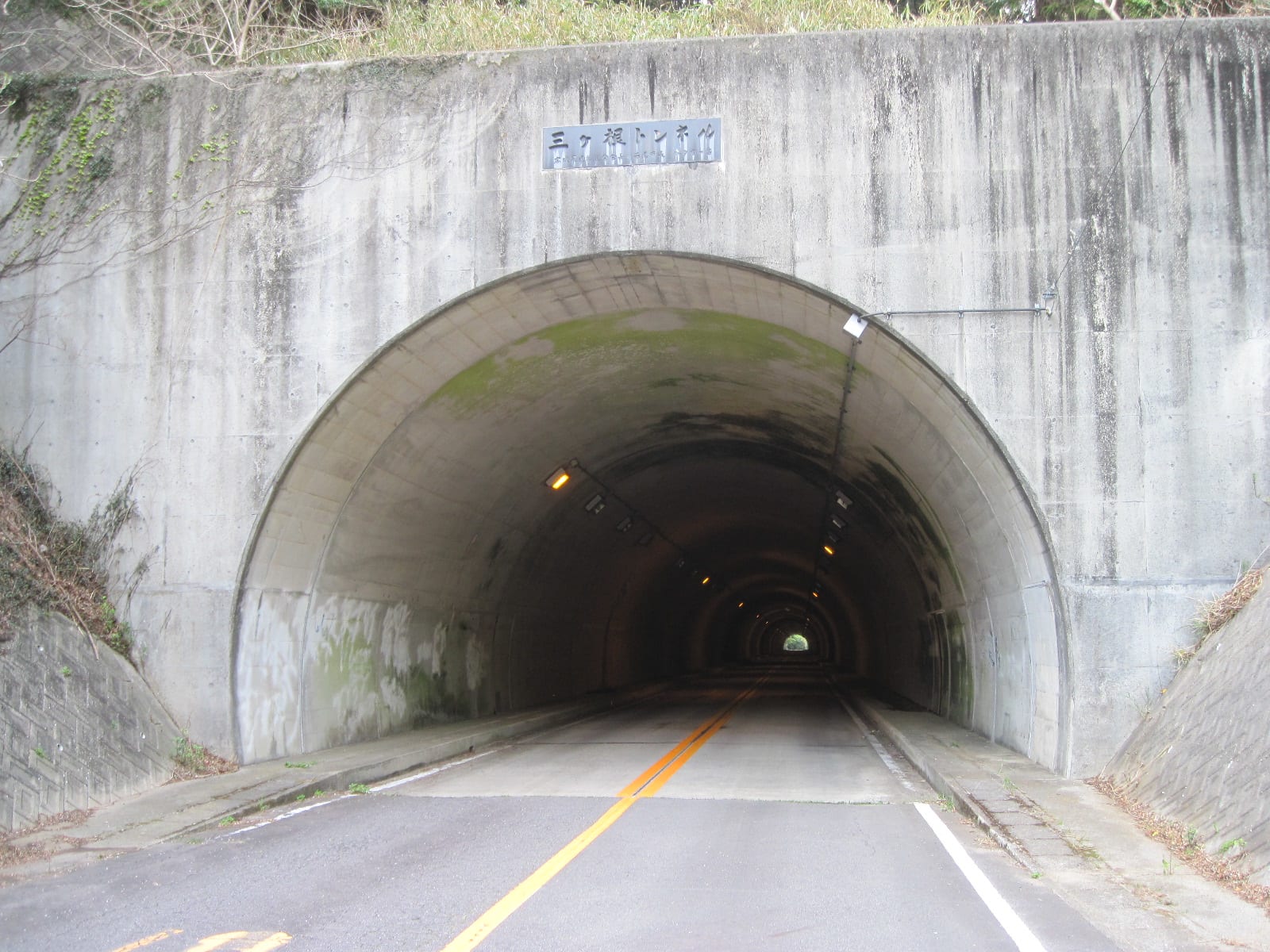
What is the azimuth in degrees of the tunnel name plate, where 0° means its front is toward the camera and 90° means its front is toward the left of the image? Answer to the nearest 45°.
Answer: approximately 0°

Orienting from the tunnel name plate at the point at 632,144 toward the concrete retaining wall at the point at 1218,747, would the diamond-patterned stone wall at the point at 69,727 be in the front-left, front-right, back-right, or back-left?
back-right
